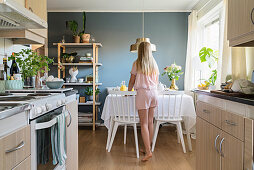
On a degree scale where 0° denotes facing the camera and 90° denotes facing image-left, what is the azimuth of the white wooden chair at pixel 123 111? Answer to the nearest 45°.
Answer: approximately 180°

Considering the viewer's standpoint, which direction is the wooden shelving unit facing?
facing the viewer

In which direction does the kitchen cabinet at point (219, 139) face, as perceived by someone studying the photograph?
facing the viewer and to the left of the viewer

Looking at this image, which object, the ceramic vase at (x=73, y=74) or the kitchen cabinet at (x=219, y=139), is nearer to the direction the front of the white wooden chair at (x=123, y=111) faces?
the ceramic vase

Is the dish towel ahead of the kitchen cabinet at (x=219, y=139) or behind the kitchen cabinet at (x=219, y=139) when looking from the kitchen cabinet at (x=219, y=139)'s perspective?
ahead

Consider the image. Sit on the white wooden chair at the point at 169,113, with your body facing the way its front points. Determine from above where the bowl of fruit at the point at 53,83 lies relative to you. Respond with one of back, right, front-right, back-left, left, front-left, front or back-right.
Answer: back-left

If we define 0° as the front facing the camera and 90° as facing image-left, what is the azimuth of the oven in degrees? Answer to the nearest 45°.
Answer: approximately 315°

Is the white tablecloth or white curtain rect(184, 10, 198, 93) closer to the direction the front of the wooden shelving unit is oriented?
the white tablecloth

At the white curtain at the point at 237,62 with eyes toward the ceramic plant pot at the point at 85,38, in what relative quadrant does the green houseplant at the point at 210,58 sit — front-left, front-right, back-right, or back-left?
front-right

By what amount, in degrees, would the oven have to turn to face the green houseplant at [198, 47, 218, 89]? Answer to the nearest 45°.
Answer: approximately 90° to its left

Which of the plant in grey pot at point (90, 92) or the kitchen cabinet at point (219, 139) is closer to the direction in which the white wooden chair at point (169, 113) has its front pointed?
the plant in grey pot

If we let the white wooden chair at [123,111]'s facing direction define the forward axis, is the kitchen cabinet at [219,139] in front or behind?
behind

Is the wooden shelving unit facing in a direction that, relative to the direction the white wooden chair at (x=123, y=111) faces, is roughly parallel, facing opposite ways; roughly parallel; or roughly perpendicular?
roughly parallel, facing opposite ways

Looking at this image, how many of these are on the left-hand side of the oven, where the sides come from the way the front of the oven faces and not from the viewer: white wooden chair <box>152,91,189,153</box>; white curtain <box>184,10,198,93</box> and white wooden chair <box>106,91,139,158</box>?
3

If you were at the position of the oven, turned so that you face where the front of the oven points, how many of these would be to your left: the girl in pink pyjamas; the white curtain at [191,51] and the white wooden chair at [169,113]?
3

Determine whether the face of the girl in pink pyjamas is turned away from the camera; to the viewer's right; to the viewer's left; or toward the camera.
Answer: away from the camera

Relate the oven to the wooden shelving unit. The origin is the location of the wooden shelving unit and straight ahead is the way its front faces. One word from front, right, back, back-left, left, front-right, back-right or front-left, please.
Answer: front

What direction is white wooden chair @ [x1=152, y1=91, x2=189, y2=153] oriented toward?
away from the camera

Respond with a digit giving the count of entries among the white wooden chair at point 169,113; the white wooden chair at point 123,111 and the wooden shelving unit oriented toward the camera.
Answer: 1

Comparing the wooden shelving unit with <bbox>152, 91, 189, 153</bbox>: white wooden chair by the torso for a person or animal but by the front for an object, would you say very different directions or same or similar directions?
very different directions
